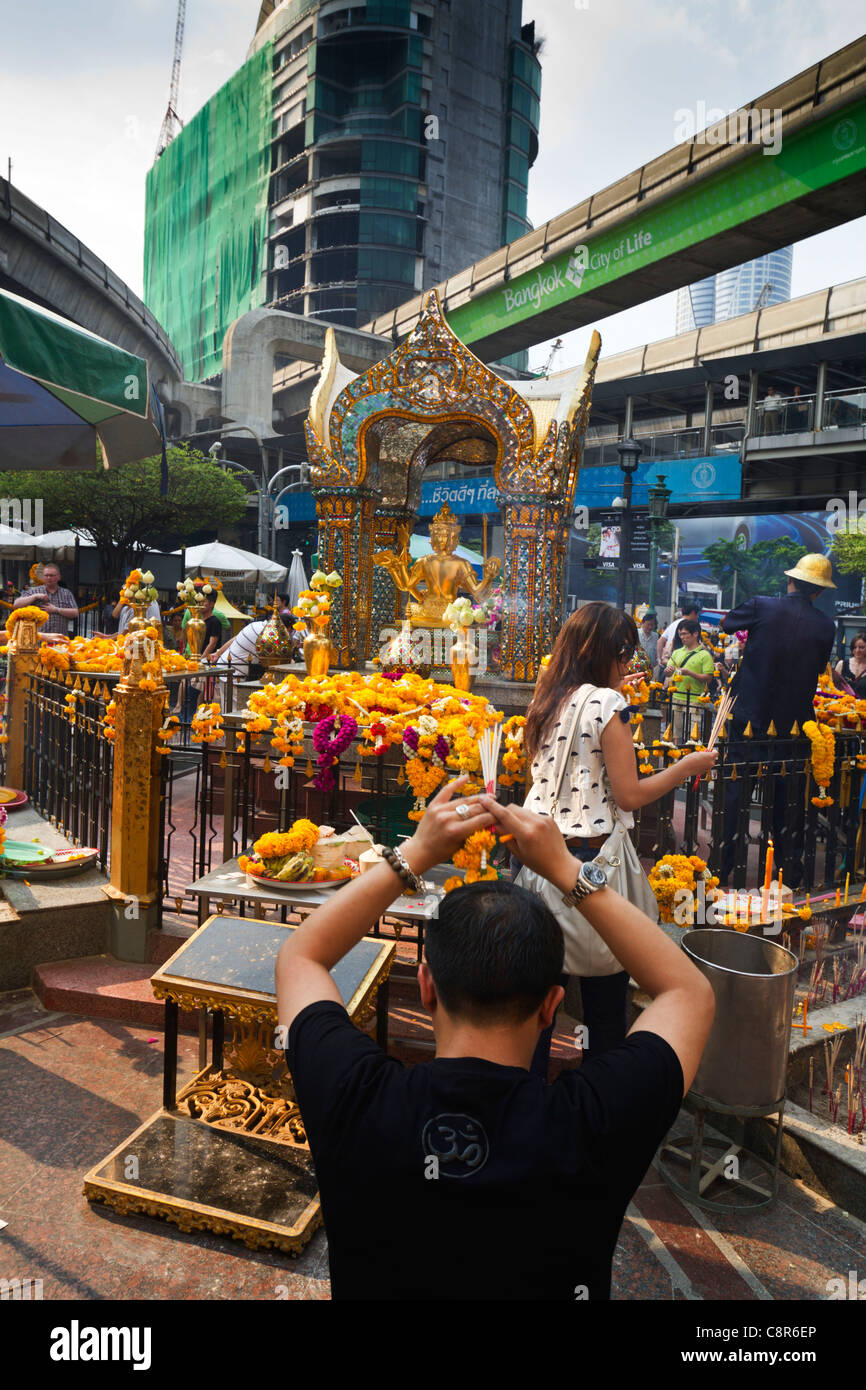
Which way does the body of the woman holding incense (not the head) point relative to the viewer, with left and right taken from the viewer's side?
facing away from the viewer and to the right of the viewer

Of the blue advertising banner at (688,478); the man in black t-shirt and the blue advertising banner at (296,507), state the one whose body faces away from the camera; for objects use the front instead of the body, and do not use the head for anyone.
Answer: the man in black t-shirt

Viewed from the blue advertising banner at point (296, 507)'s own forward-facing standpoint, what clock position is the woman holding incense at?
The woman holding incense is roughly at 12 o'clock from the blue advertising banner.

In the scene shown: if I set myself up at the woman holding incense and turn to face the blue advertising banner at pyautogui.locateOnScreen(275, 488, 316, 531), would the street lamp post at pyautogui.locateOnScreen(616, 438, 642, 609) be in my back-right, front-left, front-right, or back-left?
front-right

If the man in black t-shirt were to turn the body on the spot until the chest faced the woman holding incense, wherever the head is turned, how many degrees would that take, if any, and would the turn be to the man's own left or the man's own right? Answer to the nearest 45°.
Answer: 0° — they already face them

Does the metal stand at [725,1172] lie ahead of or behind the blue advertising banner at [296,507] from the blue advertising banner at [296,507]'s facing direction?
ahead

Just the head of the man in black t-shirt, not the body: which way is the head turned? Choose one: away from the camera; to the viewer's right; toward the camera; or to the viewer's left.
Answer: away from the camera

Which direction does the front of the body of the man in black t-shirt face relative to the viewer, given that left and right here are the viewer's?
facing away from the viewer

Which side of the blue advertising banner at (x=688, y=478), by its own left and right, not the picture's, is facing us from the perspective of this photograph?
front

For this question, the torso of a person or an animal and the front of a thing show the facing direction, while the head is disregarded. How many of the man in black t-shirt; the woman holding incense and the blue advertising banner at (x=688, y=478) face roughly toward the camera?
1

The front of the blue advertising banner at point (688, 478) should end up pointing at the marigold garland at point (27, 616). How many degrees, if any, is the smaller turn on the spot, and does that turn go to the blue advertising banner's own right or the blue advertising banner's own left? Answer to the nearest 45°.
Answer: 0° — it already faces it

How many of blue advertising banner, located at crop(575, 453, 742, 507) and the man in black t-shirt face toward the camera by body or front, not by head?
1

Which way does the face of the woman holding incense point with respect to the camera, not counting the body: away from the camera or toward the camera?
away from the camera
